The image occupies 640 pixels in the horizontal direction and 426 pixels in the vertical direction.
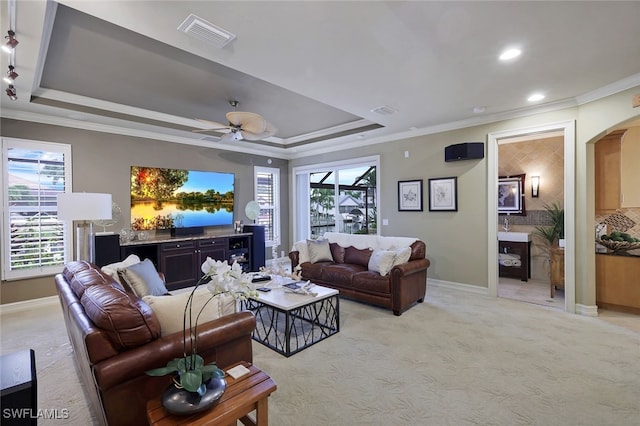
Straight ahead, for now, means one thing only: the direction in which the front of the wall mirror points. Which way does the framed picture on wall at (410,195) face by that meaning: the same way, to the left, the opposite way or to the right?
the same way

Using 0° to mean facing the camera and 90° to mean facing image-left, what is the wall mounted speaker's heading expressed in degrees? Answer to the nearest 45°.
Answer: approximately 45°

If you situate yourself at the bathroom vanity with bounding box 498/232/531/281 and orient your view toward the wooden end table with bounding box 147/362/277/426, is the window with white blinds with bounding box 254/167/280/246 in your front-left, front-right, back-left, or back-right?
front-right

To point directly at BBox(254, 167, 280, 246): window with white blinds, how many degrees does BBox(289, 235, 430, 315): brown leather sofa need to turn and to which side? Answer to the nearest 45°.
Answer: approximately 90° to its right

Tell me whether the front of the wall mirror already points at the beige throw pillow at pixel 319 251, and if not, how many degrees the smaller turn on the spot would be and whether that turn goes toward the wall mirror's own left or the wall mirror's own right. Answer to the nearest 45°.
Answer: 0° — it already faces it

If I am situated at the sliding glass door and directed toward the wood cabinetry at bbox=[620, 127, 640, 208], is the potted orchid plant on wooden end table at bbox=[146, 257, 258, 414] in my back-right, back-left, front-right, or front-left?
front-right

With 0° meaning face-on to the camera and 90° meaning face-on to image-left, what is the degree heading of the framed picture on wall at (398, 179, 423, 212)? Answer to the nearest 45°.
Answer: approximately 45°

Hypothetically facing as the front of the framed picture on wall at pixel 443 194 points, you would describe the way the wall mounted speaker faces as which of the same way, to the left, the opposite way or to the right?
the same way

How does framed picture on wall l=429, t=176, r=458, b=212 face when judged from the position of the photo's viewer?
facing the viewer and to the left of the viewer

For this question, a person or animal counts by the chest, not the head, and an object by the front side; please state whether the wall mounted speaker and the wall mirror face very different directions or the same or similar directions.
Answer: same or similar directions

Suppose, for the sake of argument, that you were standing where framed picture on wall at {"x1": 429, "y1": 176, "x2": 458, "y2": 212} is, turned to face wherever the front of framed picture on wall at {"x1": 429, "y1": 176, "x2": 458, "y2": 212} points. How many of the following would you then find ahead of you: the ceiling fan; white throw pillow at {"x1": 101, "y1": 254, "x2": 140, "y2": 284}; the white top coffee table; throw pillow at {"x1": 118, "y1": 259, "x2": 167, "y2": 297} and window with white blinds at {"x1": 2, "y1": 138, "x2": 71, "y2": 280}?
5

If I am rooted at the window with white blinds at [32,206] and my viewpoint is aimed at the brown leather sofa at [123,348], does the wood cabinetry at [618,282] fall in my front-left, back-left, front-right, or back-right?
front-left

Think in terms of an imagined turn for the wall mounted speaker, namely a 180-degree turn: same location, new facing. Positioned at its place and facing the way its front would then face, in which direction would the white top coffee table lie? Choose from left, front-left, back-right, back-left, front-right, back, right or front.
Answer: back

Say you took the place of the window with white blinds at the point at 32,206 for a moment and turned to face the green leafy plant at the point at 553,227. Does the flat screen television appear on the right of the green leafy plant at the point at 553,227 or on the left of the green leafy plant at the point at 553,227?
left

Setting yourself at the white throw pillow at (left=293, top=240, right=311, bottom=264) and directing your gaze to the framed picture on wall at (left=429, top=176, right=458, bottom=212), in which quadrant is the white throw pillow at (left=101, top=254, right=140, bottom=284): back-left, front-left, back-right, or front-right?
back-right

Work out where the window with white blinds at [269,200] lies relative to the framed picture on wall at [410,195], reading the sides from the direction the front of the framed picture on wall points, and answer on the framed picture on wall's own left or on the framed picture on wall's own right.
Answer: on the framed picture on wall's own right

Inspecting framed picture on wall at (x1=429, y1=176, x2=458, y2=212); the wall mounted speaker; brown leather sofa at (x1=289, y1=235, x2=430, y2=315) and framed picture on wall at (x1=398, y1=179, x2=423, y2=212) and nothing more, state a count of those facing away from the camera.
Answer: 0

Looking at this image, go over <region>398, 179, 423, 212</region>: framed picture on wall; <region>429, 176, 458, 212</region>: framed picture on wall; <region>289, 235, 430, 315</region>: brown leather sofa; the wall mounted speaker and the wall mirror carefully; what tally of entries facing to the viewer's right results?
0

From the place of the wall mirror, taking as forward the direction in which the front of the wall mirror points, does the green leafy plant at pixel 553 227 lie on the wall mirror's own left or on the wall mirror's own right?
on the wall mirror's own left
